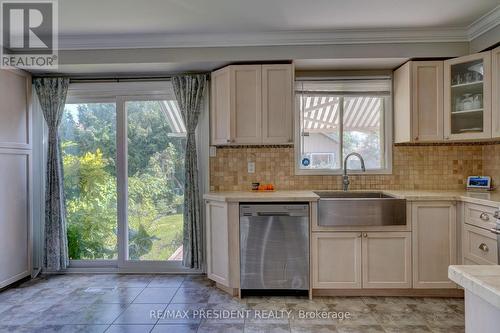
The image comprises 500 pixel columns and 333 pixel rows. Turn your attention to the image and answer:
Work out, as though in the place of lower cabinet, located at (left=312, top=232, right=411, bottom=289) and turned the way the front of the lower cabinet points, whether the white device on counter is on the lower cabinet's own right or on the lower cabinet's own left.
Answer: on the lower cabinet's own left

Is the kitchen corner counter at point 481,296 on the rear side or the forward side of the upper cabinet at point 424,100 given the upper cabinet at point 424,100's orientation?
on the forward side

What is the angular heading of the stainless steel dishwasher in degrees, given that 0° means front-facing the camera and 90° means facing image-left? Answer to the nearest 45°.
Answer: approximately 0°

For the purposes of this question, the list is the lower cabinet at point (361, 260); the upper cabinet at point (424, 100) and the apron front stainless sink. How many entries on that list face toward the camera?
3

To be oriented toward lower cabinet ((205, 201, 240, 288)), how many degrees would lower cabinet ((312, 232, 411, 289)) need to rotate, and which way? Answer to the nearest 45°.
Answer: approximately 90° to its right

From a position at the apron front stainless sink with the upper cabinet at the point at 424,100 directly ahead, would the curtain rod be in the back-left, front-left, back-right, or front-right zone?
back-left

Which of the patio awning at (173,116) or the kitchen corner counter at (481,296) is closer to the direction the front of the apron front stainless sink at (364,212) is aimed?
the kitchen corner counter

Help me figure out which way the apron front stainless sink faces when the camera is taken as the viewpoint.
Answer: facing the viewer

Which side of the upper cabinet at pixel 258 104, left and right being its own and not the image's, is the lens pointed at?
front

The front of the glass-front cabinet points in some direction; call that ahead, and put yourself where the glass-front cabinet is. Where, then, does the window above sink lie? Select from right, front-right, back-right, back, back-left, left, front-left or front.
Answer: front-right
